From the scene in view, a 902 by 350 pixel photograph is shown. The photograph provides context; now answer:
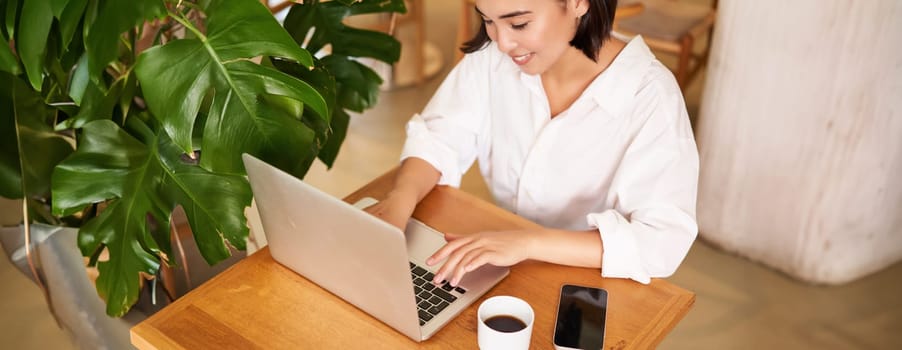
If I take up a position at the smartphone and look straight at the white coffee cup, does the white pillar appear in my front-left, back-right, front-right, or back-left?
back-right

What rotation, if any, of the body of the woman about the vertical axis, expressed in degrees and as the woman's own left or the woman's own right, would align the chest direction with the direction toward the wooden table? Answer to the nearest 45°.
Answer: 0° — they already face it

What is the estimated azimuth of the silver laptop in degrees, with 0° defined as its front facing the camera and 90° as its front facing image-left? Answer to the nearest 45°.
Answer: approximately 225°

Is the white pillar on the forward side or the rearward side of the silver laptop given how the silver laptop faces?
on the forward side

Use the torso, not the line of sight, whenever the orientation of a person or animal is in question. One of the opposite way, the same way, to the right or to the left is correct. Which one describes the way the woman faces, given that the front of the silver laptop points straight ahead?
the opposite way

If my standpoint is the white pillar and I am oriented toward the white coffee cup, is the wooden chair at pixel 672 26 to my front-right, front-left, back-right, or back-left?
back-right

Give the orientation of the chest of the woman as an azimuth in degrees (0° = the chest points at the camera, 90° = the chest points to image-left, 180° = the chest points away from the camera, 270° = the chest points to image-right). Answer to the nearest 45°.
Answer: approximately 45°
